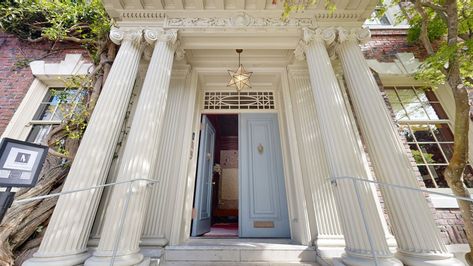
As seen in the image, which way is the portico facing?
toward the camera

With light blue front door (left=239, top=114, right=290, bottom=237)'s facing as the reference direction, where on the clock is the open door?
The open door is roughly at 3 o'clock from the light blue front door.

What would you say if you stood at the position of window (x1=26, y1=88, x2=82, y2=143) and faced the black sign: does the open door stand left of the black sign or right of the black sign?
left

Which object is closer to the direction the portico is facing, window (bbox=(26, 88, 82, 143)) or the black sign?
the black sign

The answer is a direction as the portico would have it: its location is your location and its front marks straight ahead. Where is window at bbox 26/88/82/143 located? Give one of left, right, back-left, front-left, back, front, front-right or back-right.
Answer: right

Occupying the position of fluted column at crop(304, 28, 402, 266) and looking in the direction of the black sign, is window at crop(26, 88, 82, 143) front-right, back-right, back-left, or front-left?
front-right

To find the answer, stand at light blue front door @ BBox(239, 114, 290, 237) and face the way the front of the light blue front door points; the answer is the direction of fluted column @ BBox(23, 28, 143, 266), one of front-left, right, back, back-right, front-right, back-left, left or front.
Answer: front-right

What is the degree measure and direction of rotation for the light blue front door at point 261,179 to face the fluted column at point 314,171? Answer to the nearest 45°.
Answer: approximately 45° to its left
